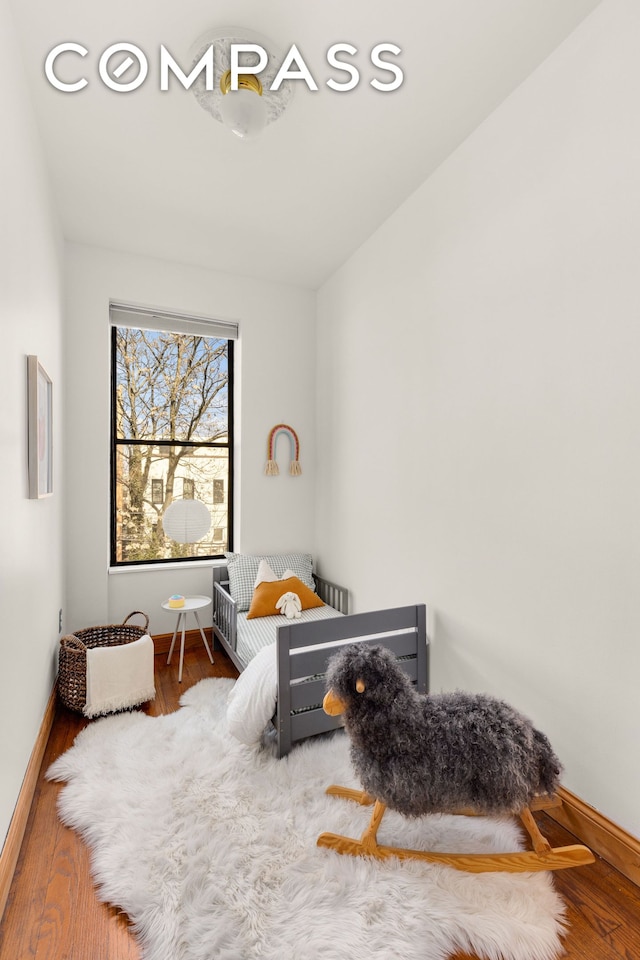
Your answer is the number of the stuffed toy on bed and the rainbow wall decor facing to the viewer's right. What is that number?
0

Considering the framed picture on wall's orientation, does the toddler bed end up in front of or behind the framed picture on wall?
in front

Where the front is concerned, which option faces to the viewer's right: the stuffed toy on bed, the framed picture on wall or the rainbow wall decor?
the framed picture on wall

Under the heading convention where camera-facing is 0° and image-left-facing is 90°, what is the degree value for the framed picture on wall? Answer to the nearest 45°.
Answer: approximately 270°

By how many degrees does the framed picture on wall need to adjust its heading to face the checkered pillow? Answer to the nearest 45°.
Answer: approximately 45° to its left

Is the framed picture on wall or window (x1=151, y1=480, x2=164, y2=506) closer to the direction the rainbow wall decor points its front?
the framed picture on wall

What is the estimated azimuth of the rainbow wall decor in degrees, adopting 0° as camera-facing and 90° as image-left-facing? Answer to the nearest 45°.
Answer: approximately 0°

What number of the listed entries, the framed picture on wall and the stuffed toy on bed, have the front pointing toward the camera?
1

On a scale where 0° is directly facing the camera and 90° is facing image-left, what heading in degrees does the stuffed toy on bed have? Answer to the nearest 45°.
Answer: approximately 0°
